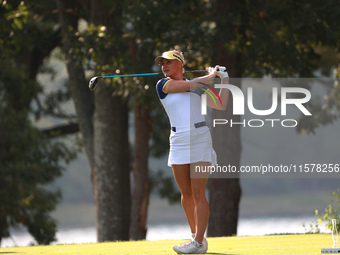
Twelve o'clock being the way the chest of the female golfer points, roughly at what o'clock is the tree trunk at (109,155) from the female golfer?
The tree trunk is roughly at 4 o'clock from the female golfer.

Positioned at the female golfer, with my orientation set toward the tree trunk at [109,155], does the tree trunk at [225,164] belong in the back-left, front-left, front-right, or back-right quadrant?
front-right

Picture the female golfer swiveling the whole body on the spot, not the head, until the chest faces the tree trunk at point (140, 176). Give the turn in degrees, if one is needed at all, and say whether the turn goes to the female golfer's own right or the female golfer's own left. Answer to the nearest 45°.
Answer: approximately 135° to the female golfer's own right

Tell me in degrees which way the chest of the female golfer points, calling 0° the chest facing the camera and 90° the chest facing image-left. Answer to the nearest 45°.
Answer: approximately 45°

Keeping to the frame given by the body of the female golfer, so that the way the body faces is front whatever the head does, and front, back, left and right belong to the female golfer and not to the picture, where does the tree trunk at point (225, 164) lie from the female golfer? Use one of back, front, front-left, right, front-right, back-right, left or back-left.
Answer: back-right

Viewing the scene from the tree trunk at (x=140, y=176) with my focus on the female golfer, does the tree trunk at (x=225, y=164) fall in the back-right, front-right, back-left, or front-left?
front-left
